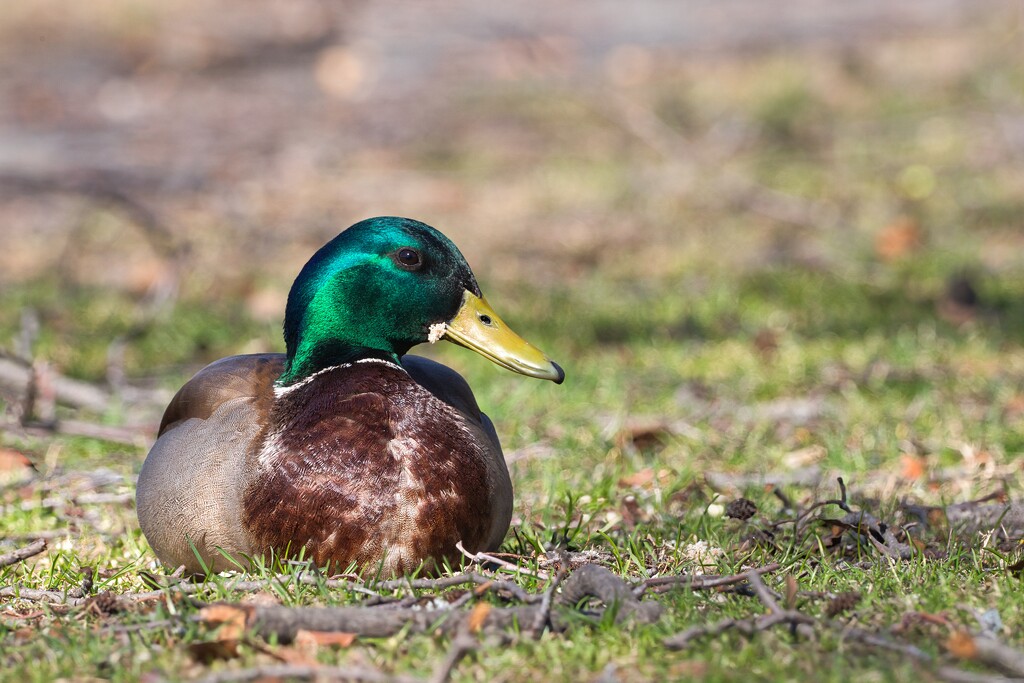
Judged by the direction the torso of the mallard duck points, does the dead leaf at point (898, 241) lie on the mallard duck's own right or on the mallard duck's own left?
on the mallard duck's own left

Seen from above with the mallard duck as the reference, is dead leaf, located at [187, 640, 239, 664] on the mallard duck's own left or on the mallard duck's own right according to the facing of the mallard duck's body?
on the mallard duck's own right

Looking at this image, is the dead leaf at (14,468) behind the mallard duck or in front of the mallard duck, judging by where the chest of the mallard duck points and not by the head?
behind

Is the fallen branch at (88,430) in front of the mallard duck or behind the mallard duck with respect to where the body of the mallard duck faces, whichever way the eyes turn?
behind

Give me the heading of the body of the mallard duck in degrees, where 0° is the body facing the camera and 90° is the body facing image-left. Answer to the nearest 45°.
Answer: approximately 315°

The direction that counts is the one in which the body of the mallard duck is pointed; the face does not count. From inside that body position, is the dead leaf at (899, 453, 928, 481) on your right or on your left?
on your left

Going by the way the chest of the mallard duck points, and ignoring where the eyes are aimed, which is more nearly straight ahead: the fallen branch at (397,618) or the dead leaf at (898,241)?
the fallen branch
